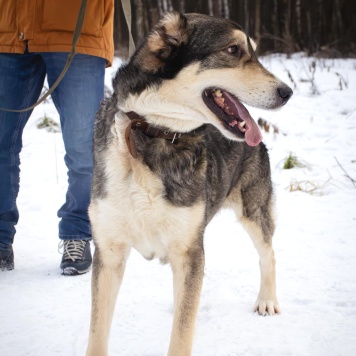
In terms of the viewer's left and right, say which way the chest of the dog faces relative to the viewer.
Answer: facing the viewer and to the left of the viewer
